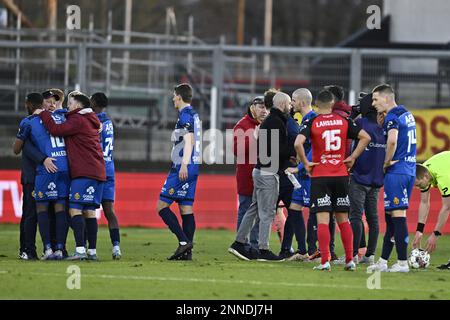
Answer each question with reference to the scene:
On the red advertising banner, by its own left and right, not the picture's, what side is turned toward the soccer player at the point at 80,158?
front

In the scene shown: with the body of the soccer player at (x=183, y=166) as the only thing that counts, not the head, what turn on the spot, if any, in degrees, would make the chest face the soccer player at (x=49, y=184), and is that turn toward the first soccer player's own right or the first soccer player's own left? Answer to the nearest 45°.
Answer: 0° — they already face them

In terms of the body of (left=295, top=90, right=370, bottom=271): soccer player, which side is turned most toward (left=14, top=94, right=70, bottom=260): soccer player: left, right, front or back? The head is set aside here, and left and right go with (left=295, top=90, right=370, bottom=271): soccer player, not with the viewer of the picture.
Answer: left

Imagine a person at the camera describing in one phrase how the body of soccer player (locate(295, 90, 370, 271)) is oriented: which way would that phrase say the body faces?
away from the camera

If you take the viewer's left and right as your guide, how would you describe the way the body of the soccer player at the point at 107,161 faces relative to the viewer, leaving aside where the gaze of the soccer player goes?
facing away from the viewer and to the left of the viewer

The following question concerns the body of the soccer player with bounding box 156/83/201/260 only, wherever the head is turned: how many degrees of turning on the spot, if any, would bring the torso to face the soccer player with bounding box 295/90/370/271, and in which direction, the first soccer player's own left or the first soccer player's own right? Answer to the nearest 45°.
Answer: approximately 135° to the first soccer player's own left

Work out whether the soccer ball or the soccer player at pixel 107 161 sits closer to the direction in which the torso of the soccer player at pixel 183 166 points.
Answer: the soccer player

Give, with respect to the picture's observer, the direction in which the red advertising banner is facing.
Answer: facing the viewer

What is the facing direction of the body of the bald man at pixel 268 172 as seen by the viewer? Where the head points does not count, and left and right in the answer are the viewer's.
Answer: facing to the right of the viewer

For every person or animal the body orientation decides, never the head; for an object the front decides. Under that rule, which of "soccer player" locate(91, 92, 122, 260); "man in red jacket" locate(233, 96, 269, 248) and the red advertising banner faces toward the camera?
the red advertising banner

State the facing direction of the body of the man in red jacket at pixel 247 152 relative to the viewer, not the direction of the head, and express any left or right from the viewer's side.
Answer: facing to the right of the viewer

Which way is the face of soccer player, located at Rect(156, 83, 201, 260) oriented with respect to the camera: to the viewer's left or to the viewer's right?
to the viewer's left

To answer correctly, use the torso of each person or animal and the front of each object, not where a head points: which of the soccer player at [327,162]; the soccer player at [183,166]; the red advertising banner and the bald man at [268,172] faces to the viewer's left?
the soccer player at [183,166]
